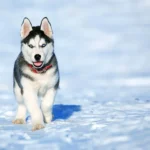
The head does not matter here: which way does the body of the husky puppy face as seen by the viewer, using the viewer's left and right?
facing the viewer
